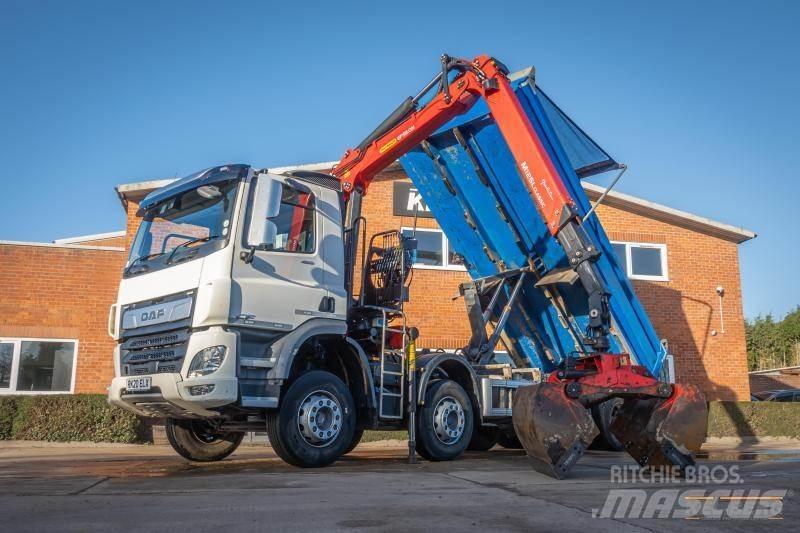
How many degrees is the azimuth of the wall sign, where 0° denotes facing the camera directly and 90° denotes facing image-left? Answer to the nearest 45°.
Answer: approximately 0°

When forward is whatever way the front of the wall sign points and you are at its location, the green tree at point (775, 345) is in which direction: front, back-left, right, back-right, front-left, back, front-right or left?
back-left
